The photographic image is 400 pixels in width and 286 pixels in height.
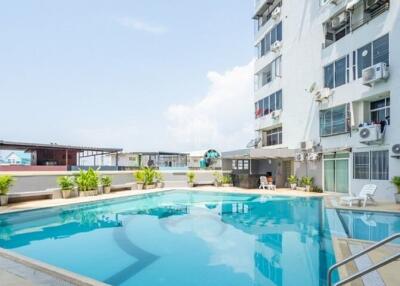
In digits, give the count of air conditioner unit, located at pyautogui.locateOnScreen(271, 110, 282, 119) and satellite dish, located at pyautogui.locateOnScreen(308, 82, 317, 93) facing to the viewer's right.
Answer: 0

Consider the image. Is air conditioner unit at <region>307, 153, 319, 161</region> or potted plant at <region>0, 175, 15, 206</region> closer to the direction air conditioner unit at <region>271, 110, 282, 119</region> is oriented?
the potted plant

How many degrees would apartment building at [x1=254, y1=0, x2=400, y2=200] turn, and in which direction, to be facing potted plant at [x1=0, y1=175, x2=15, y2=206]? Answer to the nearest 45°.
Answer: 0° — it already faces it

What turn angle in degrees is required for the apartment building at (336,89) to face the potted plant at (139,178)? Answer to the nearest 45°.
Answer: approximately 45° to its right

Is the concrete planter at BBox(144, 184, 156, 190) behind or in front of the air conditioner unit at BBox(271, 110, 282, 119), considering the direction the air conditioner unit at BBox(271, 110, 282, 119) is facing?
in front

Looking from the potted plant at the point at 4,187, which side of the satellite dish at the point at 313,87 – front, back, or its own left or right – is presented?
front

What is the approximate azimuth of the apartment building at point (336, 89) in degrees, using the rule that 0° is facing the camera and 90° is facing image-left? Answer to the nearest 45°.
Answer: approximately 45°

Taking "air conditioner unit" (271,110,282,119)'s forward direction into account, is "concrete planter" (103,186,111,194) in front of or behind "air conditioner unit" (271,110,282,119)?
in front

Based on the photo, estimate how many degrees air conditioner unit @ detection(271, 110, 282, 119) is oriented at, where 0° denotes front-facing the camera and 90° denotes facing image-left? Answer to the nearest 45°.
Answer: approximately 45°
